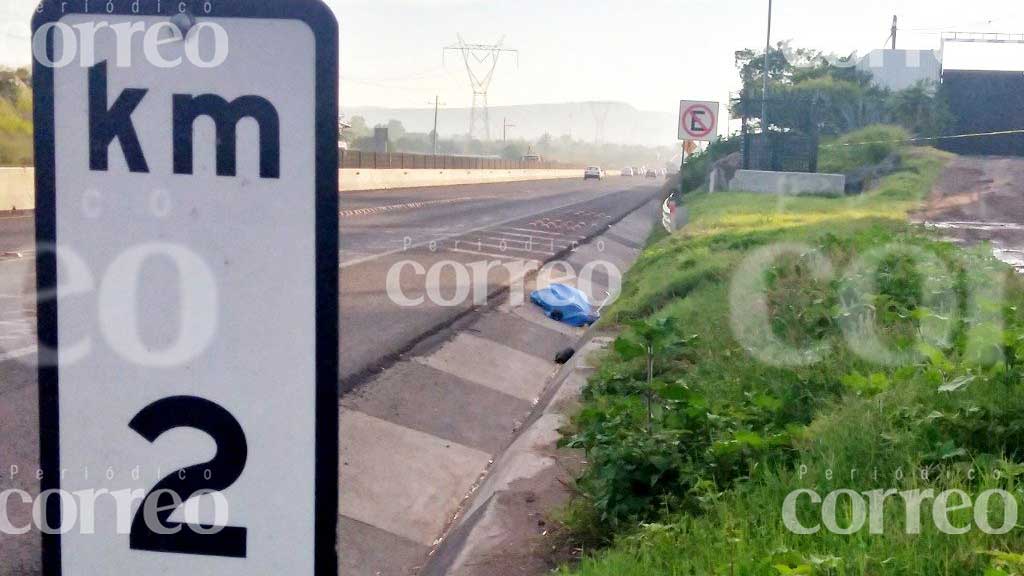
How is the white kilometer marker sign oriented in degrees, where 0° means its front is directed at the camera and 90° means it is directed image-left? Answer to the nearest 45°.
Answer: approximately 0°

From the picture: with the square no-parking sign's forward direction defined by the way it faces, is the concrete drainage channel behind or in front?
in front

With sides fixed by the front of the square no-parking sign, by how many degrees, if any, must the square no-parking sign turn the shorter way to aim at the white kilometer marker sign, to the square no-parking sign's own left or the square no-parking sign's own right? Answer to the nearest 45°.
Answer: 0° — it already faces it

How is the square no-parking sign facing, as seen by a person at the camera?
facing the viewer

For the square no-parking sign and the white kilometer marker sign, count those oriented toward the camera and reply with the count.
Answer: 2

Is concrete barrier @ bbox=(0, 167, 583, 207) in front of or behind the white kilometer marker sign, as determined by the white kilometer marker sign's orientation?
behind

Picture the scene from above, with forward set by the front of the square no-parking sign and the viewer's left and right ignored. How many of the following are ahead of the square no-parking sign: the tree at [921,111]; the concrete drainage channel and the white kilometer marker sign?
2

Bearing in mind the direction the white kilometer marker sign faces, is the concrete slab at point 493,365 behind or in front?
behind

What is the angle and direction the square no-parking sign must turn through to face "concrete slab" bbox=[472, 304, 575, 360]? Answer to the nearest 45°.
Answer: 0° — it already faces it

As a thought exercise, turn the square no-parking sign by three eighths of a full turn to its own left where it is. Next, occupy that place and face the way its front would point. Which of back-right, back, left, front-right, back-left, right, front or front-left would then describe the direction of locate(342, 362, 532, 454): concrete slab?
back-right

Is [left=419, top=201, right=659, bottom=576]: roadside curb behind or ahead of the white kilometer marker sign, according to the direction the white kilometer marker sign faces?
behind

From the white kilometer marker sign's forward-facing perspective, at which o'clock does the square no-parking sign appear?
The square no-parking sign is roughly at 7 o'clock from the white kilometer marker sign.

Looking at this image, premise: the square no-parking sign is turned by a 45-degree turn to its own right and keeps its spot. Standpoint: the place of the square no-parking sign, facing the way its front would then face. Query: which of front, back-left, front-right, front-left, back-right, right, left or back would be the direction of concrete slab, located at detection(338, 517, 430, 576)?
front-left
